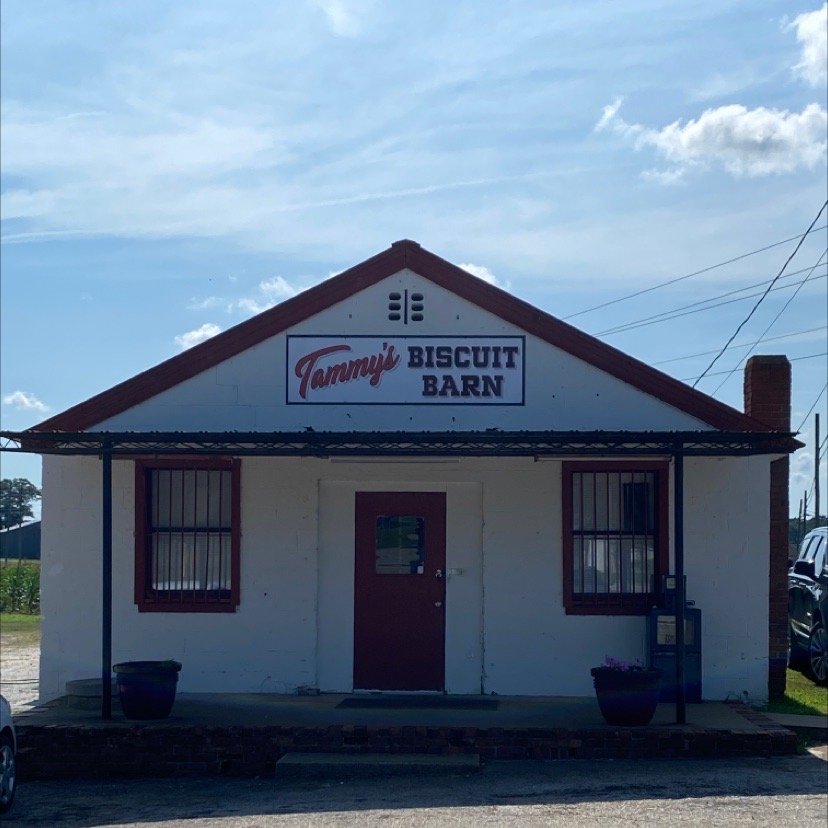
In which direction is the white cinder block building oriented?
toward the camera

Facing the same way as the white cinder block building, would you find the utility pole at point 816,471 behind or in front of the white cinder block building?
behind

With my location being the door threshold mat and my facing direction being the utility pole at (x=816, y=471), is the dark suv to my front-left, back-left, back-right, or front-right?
front-right

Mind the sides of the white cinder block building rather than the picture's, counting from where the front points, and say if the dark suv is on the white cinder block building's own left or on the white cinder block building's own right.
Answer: on the white cinder block building's own left
